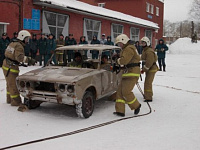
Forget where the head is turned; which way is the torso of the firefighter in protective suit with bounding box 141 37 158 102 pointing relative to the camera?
to the viewer's left

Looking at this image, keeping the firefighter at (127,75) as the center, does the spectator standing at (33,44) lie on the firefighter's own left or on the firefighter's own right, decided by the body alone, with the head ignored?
on the firefighter's own right

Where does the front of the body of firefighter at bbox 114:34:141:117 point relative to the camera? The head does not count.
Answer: to the viewer's left

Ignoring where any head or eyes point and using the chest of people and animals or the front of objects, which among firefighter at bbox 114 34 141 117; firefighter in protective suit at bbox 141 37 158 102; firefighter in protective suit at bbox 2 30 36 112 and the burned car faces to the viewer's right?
firefighter in protective suit at bbox 2 30 36 112

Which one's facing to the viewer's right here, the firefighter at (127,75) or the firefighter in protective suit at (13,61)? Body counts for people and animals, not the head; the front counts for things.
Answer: the firefighter in protective suit

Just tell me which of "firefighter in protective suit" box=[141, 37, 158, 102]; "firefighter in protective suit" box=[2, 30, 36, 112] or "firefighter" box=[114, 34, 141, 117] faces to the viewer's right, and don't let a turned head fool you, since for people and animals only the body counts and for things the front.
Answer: "firefighter in protective suit" box=[2, 30, 36, 112]

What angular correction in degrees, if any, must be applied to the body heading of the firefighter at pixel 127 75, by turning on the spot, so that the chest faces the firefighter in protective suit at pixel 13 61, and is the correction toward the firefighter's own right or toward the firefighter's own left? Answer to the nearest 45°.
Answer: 0° — they already face them

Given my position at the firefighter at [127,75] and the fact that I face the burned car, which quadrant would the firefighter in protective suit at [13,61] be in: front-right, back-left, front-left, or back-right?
front-left

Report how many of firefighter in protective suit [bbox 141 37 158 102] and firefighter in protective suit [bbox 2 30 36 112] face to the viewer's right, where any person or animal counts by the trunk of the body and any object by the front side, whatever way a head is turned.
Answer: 1

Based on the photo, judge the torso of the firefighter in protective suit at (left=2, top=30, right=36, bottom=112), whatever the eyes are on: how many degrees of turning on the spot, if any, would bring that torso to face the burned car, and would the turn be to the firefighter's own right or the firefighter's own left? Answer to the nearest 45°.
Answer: approximately 45° to the firefighter's own right

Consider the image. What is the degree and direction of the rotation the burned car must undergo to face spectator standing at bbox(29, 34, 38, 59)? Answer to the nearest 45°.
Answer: approximately 135° to its right

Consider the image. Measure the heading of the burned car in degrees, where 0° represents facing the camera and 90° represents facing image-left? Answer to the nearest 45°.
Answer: approximately 45°

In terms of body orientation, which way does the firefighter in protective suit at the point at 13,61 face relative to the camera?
to the viewer's right

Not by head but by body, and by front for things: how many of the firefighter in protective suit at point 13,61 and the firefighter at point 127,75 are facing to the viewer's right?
1

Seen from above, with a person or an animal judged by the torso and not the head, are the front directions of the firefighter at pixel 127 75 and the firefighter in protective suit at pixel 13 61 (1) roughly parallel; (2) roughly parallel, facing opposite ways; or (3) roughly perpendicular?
roughly parallel, facing opposite ways

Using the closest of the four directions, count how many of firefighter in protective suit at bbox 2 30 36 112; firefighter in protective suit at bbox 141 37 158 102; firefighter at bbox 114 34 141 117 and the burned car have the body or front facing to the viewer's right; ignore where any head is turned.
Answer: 1
